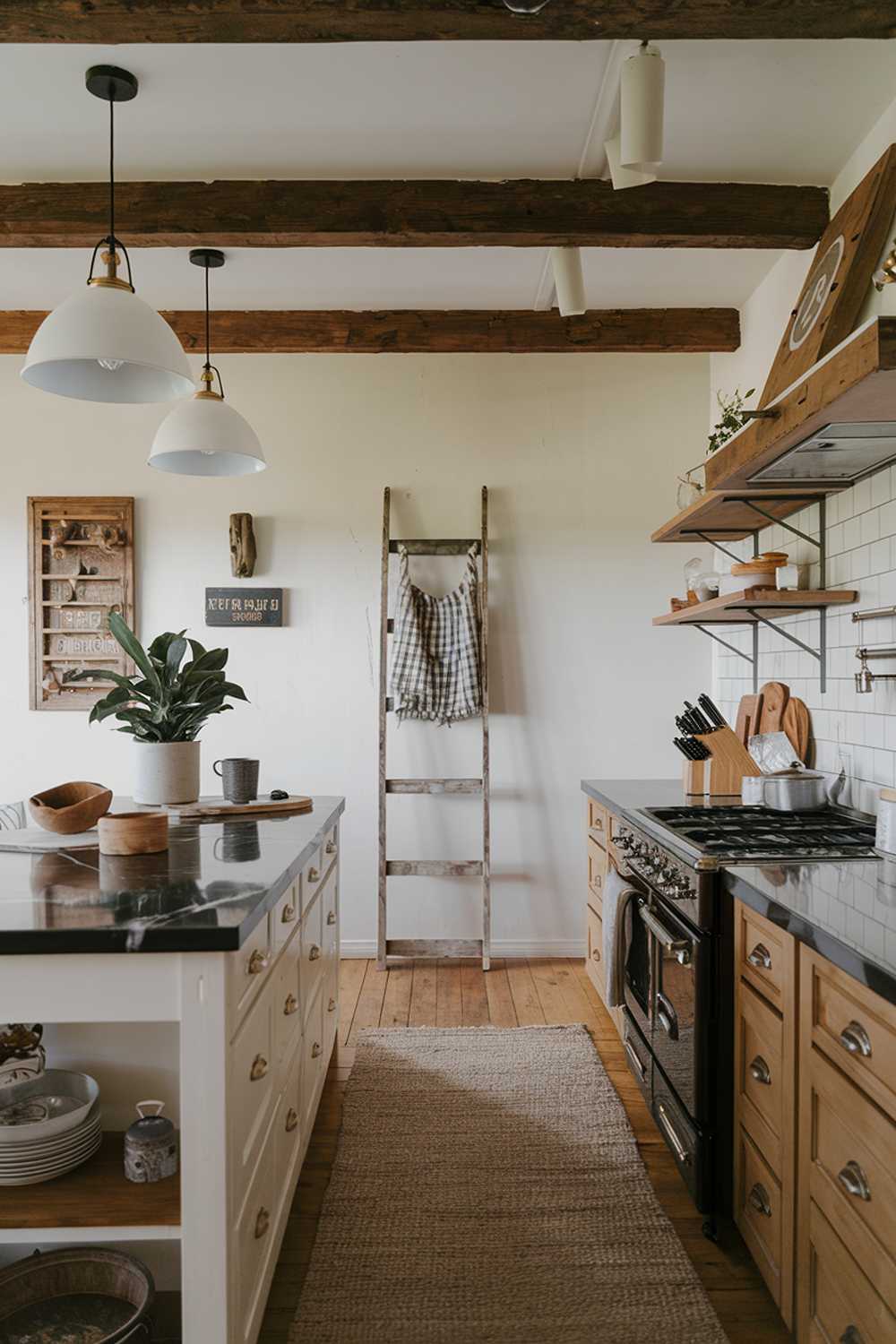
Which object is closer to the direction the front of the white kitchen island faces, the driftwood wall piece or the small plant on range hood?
the small plant on range hood

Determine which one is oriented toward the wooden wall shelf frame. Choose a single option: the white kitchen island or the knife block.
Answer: the knife block

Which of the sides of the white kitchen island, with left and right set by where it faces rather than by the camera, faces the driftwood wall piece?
left

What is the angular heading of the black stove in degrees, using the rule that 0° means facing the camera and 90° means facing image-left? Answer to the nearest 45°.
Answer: approximately 90°

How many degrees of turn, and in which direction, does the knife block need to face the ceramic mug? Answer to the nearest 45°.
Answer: approximately 45° to its left

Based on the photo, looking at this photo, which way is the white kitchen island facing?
to the viewer's right

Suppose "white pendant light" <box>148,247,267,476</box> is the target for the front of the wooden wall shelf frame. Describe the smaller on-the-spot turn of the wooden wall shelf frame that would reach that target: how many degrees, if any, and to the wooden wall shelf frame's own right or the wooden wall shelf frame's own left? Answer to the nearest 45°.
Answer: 0° — it already faces it

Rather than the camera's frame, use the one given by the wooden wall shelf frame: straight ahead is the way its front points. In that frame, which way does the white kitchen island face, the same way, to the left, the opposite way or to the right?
to the left

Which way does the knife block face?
to the viewer's left
